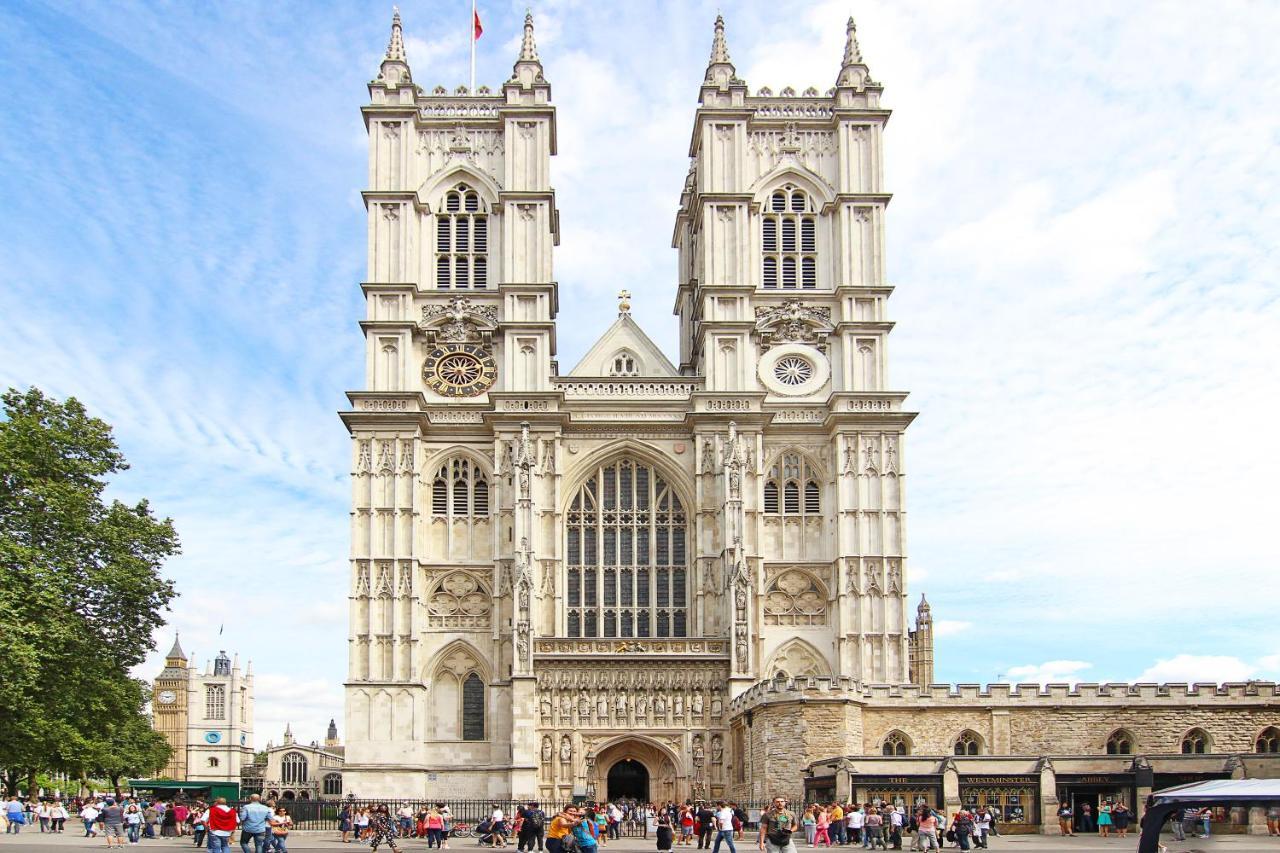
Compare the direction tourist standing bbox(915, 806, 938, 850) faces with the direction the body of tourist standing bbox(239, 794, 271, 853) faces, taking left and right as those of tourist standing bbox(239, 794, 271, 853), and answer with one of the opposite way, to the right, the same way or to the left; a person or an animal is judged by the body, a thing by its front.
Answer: the same way

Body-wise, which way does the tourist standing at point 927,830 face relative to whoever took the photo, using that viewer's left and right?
facing away from the viewer

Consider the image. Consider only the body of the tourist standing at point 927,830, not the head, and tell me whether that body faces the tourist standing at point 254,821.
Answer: no

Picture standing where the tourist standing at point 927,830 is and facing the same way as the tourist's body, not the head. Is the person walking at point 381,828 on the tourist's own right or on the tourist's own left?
on the tourist's own left

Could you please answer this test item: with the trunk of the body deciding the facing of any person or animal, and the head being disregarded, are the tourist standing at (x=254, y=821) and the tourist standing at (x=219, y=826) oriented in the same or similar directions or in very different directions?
same or similar directions

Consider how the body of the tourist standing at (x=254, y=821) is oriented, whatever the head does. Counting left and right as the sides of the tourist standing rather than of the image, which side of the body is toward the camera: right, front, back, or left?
back
